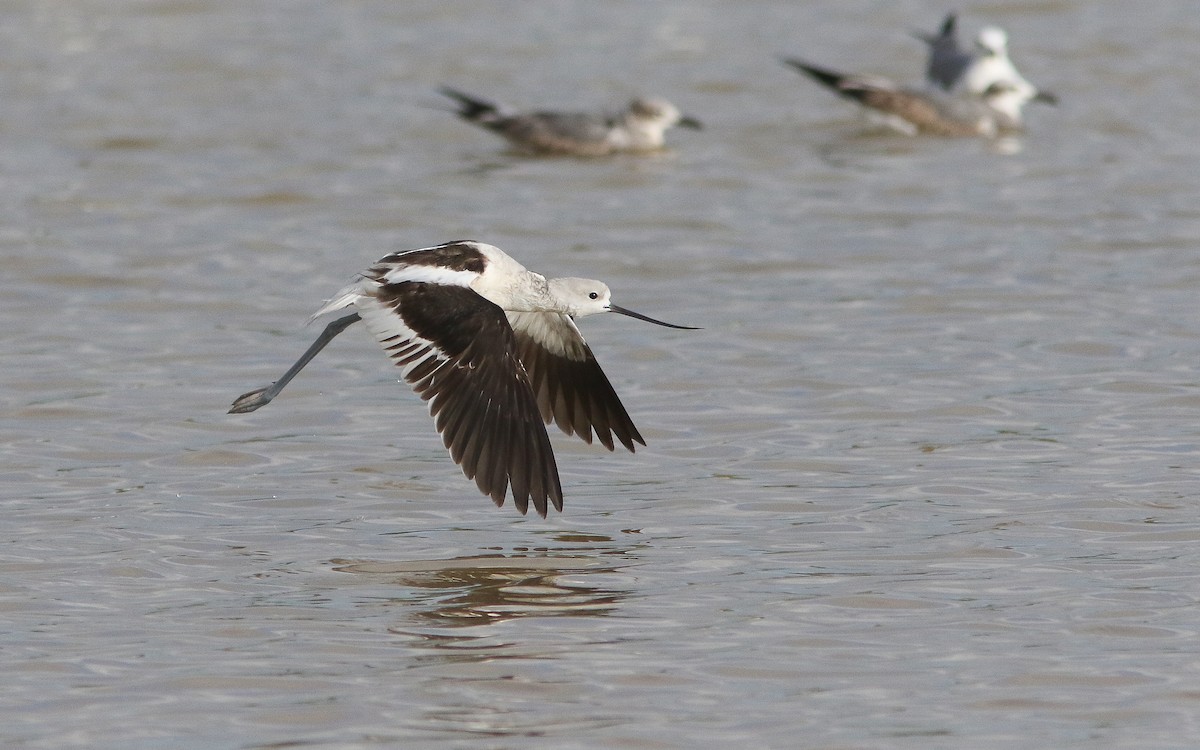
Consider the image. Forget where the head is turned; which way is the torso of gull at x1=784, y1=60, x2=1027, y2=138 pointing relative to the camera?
to the viewer's right

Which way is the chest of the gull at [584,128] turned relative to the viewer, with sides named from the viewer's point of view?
facing to the right of the viewer

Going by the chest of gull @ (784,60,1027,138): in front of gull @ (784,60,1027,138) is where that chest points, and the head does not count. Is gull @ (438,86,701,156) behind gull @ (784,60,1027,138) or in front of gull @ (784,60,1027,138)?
behind

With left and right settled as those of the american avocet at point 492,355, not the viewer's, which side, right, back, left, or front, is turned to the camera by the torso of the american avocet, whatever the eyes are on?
right
